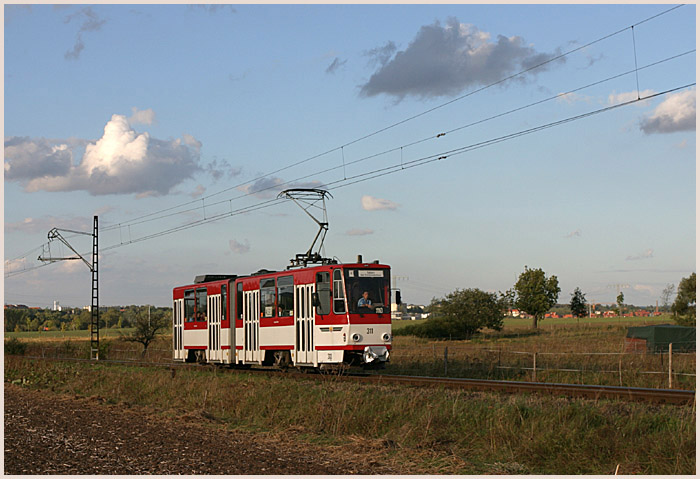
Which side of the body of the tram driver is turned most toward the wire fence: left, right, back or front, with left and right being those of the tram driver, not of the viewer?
left

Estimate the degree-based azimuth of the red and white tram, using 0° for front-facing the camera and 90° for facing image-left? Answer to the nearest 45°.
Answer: approximately 315°

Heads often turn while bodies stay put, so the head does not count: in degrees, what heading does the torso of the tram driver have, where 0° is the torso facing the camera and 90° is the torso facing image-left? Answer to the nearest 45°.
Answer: approximately 315°
